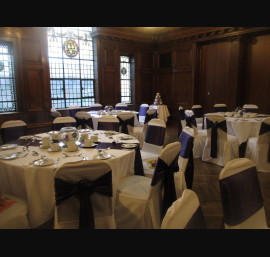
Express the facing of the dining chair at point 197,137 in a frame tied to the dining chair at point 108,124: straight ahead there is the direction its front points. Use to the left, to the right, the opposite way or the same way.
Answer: to the left

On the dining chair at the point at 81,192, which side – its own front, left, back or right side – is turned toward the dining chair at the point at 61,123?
front

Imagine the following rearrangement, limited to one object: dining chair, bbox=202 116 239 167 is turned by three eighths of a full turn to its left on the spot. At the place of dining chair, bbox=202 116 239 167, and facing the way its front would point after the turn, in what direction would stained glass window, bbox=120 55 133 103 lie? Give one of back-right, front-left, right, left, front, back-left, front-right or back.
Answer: front-right

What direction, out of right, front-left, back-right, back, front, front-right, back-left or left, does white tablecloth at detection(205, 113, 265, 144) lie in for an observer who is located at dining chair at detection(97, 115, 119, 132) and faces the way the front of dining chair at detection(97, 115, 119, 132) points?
left

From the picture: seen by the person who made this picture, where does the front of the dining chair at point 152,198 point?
facing away from the viewer and to the left of the viewer

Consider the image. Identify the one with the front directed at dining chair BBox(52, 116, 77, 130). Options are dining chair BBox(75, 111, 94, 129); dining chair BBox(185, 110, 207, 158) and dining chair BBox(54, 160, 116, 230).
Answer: dining chair BBox(54, 160, 116, 230)

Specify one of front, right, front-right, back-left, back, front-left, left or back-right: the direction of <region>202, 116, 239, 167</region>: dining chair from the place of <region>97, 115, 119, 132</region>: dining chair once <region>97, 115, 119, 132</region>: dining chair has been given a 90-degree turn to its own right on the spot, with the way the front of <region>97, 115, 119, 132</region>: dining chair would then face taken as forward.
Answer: back

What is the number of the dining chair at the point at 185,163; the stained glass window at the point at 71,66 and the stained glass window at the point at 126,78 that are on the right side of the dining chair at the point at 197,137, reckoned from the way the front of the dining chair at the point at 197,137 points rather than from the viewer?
1

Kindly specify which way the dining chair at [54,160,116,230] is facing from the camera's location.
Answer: facing away from the viewer

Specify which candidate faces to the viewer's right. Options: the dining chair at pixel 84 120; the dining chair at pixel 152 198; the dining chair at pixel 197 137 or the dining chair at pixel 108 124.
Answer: the dining chair at pixel 197 137

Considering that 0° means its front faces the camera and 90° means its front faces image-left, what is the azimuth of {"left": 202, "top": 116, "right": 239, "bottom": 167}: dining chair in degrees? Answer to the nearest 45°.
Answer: approximately 225°

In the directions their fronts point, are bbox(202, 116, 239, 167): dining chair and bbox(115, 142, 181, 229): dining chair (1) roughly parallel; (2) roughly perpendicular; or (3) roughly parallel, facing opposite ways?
roughly perpendicular

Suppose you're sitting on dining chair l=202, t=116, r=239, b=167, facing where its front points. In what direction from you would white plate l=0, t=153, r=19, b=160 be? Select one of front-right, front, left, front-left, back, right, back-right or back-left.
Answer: back

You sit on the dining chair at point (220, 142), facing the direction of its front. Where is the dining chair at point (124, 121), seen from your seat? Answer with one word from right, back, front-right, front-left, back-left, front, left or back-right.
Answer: back-left

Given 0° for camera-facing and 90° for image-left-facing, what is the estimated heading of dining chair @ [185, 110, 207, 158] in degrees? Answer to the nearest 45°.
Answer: approximately 270°
